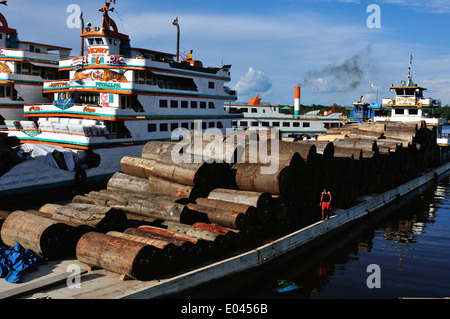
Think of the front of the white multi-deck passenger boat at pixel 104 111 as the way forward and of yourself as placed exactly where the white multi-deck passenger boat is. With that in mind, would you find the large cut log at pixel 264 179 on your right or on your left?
on your left

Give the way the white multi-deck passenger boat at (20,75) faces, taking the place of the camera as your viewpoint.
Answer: facing the viewer and to the left of the viewer

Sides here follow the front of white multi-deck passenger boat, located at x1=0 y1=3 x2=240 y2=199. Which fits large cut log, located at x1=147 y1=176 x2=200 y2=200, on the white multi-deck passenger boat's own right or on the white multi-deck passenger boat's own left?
on the white multi-deck passenger boat's own left

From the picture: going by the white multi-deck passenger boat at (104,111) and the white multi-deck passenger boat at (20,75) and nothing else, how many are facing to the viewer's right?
0

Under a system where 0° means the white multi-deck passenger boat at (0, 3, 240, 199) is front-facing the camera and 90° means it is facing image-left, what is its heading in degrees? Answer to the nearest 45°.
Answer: approximately 45°

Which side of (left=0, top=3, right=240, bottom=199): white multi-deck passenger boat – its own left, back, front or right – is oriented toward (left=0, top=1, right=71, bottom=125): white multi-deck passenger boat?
right

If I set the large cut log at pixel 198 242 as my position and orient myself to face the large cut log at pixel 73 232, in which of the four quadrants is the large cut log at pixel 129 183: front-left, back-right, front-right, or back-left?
front-right

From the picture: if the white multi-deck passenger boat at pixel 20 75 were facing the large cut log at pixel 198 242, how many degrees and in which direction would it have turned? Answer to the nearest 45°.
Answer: approximately 45° to its left

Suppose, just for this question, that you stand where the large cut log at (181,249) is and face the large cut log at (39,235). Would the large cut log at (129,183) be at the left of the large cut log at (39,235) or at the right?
right

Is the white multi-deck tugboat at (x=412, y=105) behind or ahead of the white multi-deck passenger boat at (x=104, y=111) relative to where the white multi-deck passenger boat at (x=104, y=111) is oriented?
behind

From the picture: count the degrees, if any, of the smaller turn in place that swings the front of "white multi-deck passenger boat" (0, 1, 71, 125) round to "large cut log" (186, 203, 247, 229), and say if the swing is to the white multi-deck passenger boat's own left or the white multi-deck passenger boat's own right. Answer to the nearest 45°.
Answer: approximately 45° to the white multi-deck passenger boat's own left
